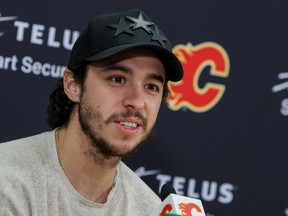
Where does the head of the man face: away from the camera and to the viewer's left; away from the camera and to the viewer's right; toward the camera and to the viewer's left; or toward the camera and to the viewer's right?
toward the camera and to the viewer's right

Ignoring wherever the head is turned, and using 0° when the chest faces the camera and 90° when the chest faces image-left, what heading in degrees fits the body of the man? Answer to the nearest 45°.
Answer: approximately 315°
